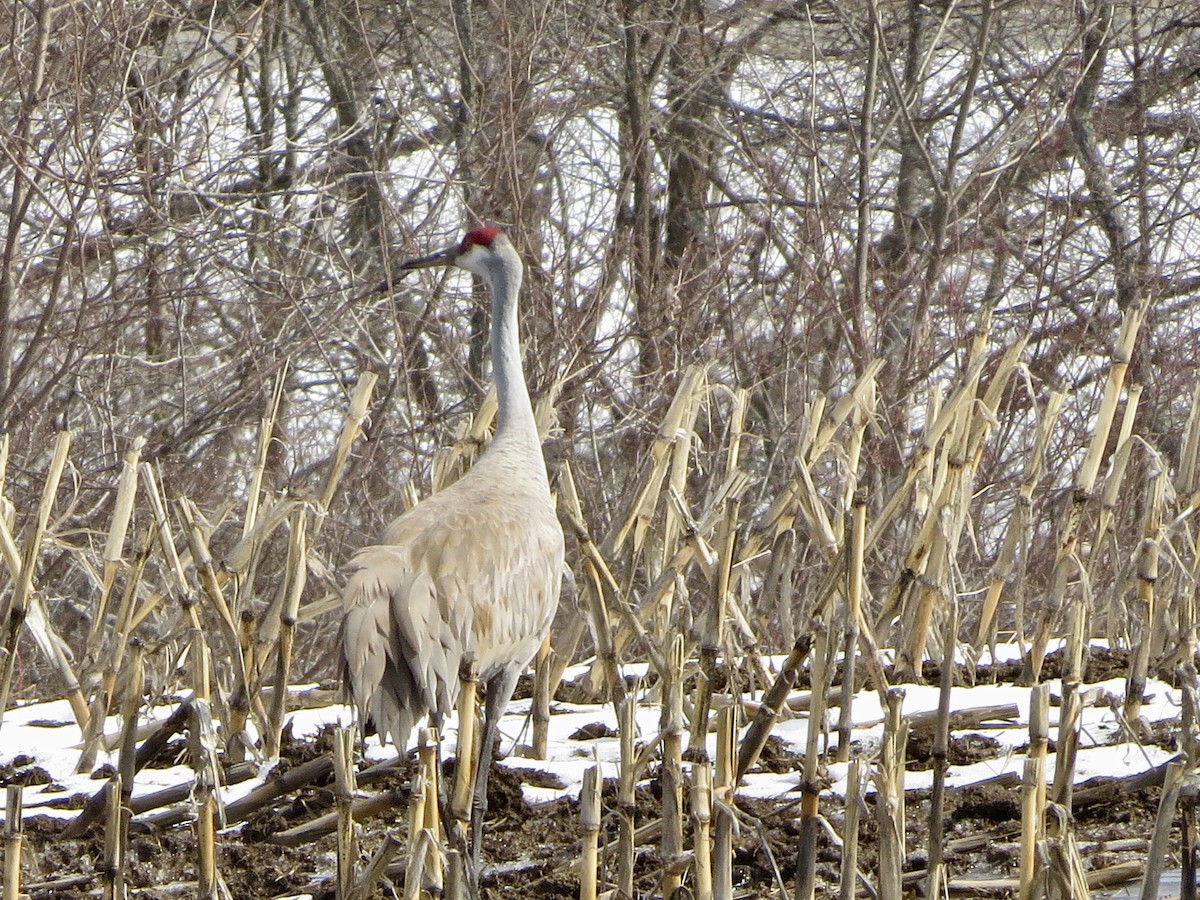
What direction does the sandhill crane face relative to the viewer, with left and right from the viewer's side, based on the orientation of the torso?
facing away from the viewer and to the right of the viewer
